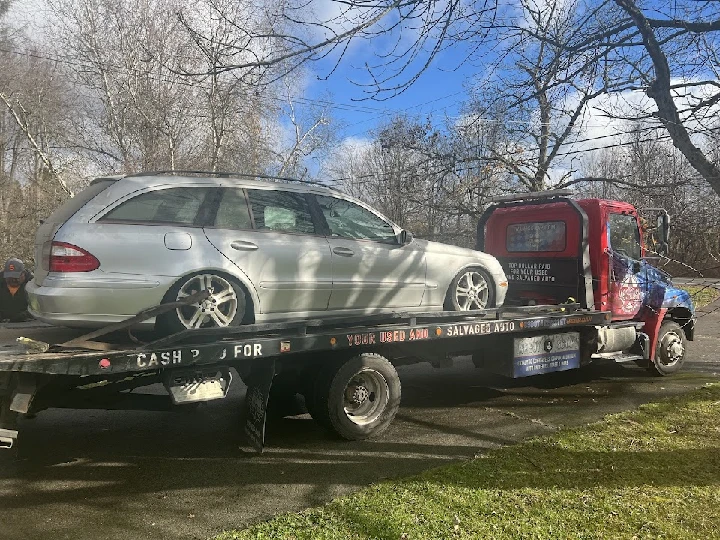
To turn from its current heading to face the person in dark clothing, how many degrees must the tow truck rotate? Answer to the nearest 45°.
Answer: approximately 135° to its left

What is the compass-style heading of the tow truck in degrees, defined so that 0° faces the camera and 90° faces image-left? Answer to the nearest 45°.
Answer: approximately 225°
